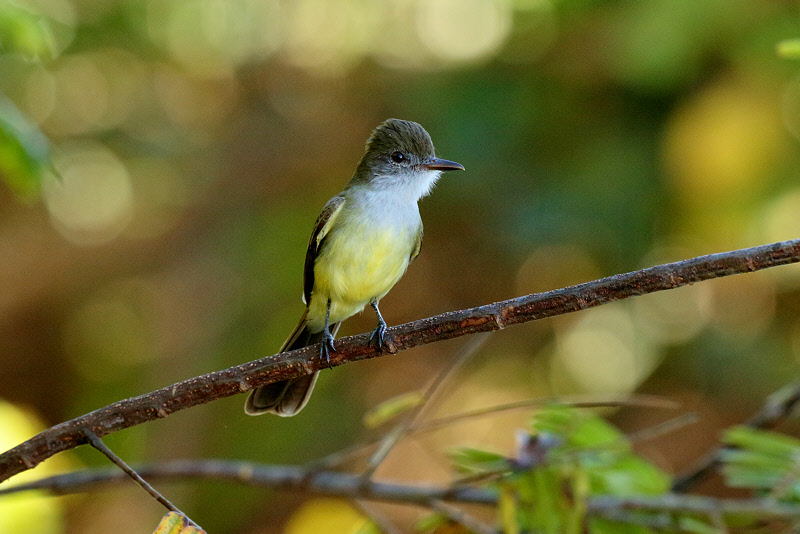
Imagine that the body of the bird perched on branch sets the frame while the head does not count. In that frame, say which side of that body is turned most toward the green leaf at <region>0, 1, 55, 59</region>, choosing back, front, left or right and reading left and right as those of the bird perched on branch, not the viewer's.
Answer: back

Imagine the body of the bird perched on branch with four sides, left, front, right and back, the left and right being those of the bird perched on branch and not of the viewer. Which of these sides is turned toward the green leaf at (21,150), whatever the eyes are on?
right

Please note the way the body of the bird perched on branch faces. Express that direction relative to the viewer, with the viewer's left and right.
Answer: facing the viewer and to the right of the viewer
